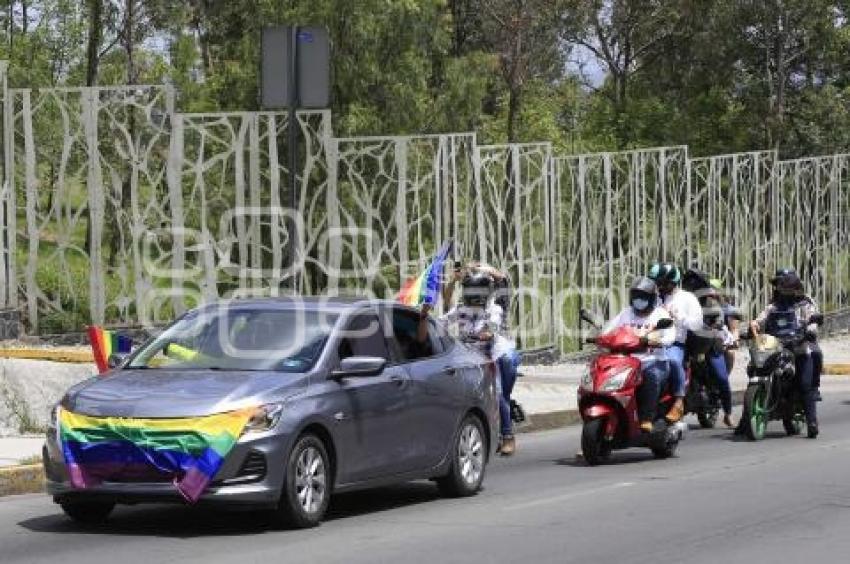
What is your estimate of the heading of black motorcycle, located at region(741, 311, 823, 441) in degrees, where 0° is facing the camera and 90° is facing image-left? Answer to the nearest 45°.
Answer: approximately 45°

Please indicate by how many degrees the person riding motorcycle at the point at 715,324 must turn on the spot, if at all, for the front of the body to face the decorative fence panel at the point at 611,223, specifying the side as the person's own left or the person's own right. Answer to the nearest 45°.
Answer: approximately 135° to the person's own right

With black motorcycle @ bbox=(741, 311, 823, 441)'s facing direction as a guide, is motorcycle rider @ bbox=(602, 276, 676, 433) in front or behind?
in front

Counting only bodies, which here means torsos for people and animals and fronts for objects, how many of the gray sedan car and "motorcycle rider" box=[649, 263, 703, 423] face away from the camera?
0

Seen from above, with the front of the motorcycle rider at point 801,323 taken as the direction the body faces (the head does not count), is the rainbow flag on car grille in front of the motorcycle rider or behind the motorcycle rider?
in front

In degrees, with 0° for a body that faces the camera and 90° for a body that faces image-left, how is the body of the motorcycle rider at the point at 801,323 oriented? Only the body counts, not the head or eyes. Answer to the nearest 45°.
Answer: approximately 45°

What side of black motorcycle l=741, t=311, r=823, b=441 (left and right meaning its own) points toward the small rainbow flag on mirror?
front

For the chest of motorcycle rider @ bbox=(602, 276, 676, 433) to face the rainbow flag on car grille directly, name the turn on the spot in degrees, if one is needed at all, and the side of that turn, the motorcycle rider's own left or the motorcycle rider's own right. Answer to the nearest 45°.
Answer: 0° — they already face it
